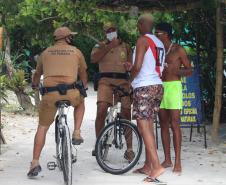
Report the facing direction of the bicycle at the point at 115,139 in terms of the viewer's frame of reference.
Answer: facing the viewer and to the right of the viewer

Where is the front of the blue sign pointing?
toward the camera

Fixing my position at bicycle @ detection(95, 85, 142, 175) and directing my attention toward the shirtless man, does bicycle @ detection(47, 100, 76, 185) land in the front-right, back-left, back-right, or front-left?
back-right

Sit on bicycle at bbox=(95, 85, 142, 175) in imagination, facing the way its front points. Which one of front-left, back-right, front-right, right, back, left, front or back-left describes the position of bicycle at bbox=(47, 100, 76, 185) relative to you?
right

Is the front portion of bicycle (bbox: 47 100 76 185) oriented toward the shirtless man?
no

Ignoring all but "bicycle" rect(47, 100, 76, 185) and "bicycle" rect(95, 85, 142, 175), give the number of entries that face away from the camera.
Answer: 1

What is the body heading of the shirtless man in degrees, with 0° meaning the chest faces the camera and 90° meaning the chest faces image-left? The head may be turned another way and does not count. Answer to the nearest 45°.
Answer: approximately 45°

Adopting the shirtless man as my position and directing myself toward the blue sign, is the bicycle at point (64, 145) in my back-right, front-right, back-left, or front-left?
back-left

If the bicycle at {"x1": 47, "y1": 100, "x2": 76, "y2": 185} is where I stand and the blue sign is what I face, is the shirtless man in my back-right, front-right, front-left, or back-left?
front-right

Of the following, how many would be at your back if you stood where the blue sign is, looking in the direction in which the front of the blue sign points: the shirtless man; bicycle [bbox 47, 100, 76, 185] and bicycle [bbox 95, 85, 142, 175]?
0

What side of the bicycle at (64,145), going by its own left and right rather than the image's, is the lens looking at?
back

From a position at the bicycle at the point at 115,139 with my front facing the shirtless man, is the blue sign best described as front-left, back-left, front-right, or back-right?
front-left

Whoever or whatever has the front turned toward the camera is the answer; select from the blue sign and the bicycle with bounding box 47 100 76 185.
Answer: the blue sign

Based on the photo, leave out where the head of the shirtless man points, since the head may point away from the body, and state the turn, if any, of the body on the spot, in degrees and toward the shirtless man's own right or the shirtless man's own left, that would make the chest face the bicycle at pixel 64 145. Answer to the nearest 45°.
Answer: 0° — they already face it

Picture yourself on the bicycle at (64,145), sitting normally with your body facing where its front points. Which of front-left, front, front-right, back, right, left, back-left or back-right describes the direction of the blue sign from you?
front-right

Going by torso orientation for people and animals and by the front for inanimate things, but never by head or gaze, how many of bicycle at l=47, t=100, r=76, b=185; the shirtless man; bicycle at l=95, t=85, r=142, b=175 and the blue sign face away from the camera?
1

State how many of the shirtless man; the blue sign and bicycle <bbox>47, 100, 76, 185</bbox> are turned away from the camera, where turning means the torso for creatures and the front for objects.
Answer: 1
